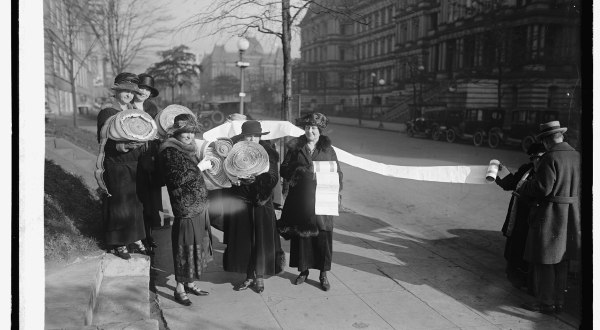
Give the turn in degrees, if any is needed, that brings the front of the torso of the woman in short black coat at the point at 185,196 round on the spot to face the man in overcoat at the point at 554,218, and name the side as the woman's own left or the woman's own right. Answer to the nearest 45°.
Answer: approximately 45° to the woman's own left

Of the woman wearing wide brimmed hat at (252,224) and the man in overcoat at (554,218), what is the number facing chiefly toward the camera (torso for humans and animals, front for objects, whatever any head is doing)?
1

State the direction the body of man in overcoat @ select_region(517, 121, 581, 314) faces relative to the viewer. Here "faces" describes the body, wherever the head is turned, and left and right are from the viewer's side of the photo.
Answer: facing away from the viewer and to the left of the viewer

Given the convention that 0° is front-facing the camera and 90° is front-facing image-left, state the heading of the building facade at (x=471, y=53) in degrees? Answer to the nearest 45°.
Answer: approximately 45°

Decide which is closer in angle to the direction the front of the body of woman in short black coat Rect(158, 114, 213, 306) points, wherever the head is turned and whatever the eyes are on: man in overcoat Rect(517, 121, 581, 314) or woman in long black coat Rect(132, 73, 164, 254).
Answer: the man in overcoat

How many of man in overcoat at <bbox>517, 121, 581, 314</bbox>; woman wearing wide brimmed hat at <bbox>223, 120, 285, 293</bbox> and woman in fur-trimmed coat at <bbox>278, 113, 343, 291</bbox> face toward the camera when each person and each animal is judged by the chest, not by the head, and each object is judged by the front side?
2
